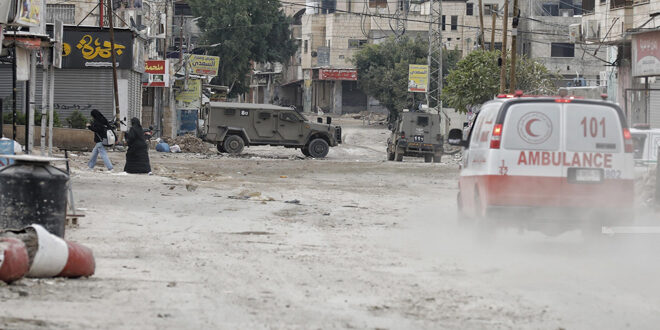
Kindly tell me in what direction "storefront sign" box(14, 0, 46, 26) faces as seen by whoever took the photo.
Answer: facing the viewer

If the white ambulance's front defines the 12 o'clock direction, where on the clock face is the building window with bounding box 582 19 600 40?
The building window is roughly at 12 o'clock from the white ambulance.

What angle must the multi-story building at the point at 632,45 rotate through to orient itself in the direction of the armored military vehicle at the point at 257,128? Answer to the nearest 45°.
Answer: approximately 45° to its right

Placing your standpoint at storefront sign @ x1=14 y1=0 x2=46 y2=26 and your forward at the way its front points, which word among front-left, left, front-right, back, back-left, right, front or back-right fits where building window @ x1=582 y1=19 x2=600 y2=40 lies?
back-left

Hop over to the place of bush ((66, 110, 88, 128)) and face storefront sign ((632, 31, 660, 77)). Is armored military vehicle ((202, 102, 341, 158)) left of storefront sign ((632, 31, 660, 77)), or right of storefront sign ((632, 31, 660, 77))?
left

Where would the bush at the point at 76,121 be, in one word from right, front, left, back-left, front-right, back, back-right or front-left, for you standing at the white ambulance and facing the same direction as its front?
front-left

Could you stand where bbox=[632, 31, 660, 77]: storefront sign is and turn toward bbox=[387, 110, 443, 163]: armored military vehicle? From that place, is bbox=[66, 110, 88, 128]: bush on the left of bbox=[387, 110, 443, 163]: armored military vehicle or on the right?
left

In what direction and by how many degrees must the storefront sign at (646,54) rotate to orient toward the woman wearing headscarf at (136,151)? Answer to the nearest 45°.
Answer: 0° — it already faces them

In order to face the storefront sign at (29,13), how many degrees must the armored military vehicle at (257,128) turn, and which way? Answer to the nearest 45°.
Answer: approximately 90° to its right
